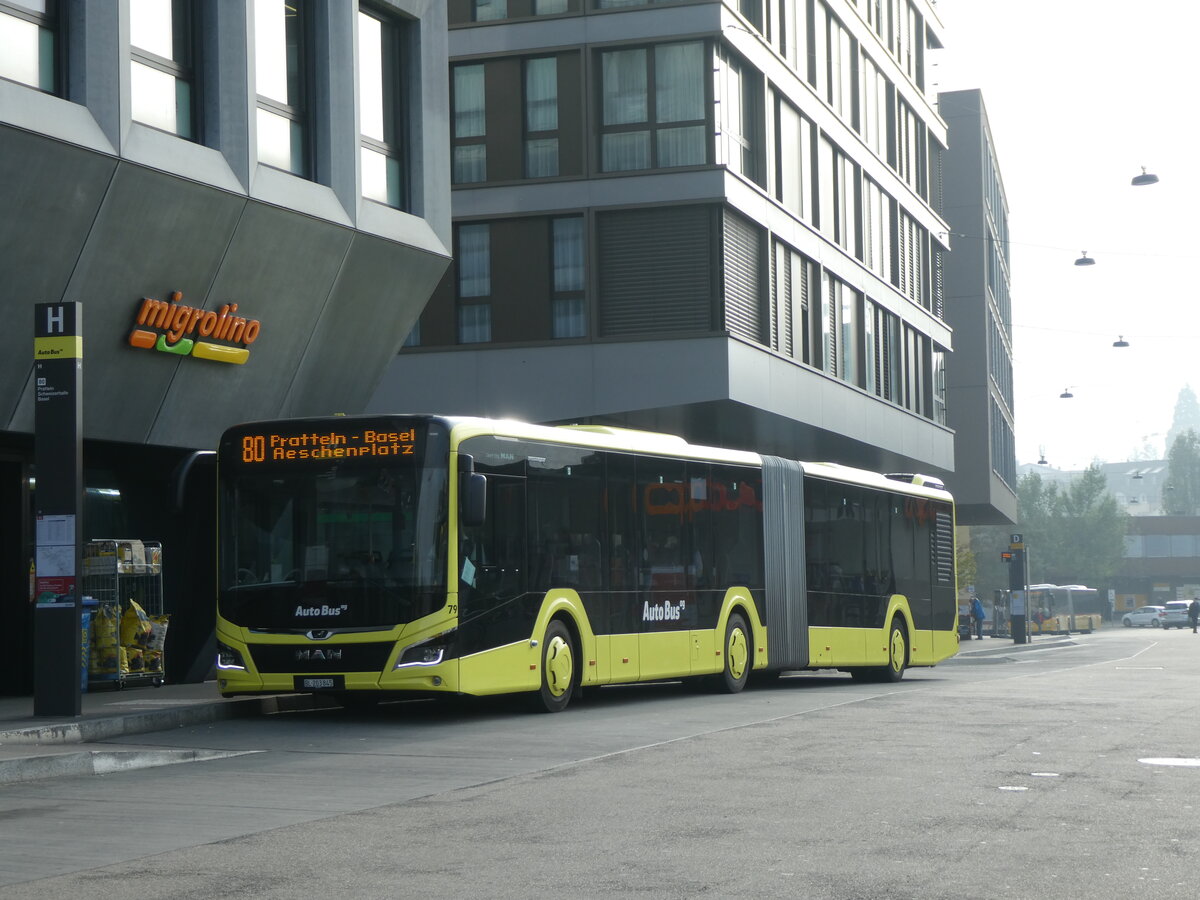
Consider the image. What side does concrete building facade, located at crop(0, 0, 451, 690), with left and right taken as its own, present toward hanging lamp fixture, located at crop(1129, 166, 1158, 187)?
left

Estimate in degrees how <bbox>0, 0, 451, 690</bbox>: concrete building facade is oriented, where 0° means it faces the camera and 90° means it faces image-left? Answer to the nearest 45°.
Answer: approximately 315°

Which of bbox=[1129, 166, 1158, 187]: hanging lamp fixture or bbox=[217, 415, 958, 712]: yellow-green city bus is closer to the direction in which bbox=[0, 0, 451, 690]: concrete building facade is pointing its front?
the yellow-green city bus

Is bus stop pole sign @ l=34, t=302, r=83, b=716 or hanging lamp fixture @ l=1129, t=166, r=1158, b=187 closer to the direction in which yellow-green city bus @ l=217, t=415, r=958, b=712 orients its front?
the bus stop pole sign

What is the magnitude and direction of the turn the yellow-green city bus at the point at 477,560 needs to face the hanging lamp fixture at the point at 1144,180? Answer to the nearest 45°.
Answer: approximately 180°

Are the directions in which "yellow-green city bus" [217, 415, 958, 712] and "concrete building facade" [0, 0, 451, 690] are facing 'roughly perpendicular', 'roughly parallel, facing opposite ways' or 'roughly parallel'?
roughly perpendicular

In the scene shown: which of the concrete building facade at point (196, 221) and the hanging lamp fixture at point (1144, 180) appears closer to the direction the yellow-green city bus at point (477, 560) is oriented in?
the concrete building facade

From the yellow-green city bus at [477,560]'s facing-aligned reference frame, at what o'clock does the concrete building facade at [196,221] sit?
The concrete building facade is roughly at 3 o'clock from the yellow-green city bus.
